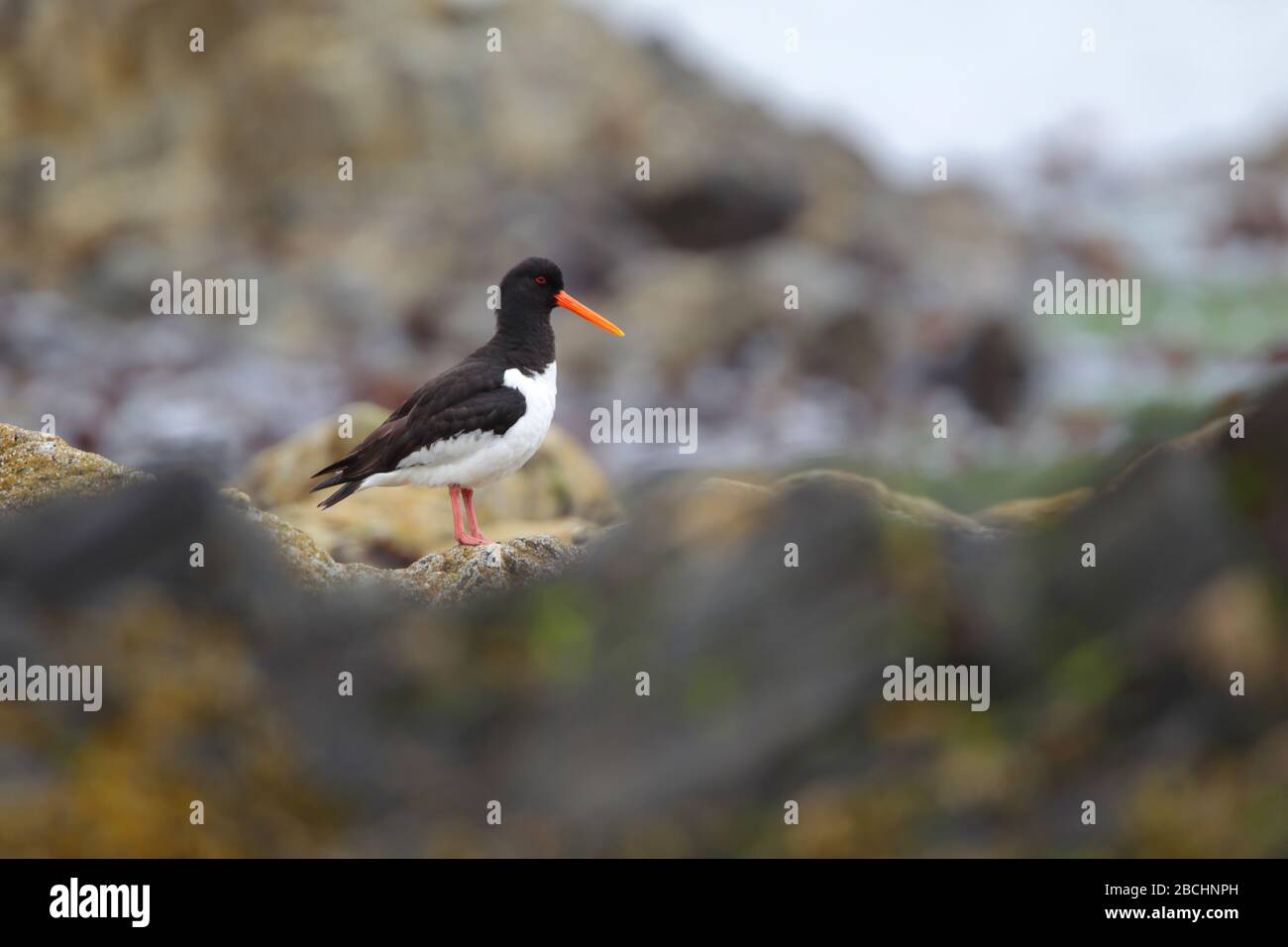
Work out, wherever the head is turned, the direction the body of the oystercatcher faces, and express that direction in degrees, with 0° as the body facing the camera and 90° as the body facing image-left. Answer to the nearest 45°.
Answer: approximately 270°

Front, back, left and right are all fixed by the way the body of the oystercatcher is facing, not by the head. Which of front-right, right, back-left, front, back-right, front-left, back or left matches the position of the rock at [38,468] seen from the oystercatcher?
back
